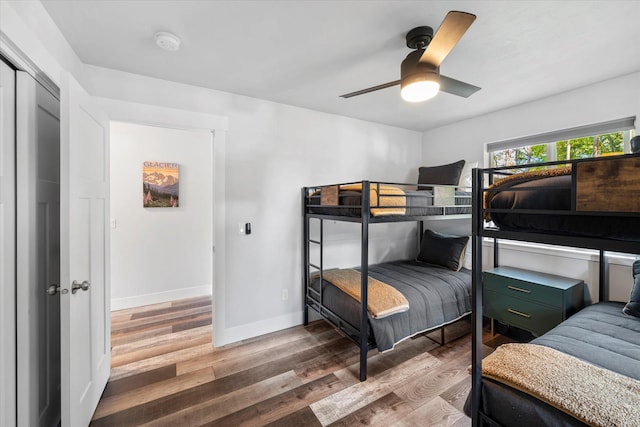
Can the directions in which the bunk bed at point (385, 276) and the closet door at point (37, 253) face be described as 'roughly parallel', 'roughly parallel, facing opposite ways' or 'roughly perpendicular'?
roughly parallel, facing opposite ways

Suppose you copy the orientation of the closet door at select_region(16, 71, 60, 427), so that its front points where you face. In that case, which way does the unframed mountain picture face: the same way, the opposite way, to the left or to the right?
to the right

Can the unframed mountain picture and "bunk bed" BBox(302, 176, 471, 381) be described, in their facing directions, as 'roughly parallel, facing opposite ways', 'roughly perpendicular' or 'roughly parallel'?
roughly perpendicular

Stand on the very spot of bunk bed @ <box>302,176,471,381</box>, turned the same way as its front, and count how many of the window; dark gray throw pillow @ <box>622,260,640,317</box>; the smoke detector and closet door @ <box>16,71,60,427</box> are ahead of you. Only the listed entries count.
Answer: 2

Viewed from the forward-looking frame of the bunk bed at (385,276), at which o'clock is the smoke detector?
The smoke detector is roughly at 12 o'clock from the bunk bed.

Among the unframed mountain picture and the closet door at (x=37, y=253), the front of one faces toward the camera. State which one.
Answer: the unframed mountain picture

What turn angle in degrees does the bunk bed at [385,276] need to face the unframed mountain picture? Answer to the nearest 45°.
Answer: approximately 45° to its right

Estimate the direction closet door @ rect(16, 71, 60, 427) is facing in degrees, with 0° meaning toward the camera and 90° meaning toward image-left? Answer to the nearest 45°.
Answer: approximately 270°

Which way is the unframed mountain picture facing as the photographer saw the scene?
facing the viewer

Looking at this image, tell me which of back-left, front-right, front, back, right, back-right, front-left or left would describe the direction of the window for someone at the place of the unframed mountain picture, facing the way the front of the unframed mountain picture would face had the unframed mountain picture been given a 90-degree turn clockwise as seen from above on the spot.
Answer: back-left

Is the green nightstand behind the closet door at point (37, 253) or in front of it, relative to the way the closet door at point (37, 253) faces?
in front

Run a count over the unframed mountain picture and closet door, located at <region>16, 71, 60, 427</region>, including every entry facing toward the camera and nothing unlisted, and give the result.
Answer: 1

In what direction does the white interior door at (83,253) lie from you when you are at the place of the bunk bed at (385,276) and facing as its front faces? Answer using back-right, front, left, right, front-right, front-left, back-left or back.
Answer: front
